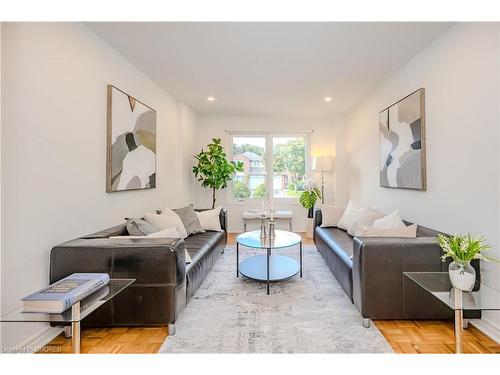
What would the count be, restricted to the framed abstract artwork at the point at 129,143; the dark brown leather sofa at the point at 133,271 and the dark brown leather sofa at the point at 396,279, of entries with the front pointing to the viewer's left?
1

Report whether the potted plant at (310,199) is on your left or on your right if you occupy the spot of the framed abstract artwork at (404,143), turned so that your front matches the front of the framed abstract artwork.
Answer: on your right

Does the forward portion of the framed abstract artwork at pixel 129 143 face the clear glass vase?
yes

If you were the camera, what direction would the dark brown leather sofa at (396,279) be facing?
facing to the left of the viewer

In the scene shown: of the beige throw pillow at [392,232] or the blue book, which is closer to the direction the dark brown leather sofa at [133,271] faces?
the beige throw pillow

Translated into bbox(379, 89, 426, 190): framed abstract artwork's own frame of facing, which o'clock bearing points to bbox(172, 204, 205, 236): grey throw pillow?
The grey throw pillow is roughly at 1 o'clock from the framed abstract artwork.

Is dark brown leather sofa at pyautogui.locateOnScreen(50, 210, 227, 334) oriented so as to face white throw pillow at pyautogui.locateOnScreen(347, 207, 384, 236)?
yes

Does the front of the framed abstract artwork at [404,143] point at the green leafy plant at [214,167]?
no

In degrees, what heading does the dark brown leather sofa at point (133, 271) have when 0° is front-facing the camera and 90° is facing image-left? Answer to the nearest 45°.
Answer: approximately 270°

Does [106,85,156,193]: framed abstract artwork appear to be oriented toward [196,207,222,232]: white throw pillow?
no

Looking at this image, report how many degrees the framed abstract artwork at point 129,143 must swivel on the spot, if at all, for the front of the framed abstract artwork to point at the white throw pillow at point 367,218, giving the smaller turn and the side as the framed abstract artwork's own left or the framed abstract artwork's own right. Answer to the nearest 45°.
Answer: approximately 45° to the framed abstract artwork's own left

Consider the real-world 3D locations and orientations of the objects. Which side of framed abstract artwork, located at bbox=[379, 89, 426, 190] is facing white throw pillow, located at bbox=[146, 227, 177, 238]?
front

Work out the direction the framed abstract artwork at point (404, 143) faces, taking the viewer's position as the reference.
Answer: facing the viewer and to the left of the viewer

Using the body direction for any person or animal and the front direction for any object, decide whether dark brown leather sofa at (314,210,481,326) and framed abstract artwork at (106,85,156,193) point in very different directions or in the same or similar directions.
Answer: very different directions

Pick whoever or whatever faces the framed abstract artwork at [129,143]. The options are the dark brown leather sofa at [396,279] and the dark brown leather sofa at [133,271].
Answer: the dark brown leather sofa at [396,279]

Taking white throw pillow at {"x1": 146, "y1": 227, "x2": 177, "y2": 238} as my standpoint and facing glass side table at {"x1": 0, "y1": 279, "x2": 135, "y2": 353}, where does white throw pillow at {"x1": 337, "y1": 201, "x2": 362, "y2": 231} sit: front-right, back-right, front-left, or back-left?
back-left

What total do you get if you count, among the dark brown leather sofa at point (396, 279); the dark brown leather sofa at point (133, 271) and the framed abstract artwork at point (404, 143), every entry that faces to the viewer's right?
1

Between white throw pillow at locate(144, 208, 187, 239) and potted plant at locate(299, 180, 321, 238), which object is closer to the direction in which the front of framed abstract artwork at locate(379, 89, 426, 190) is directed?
the white throw pillow
